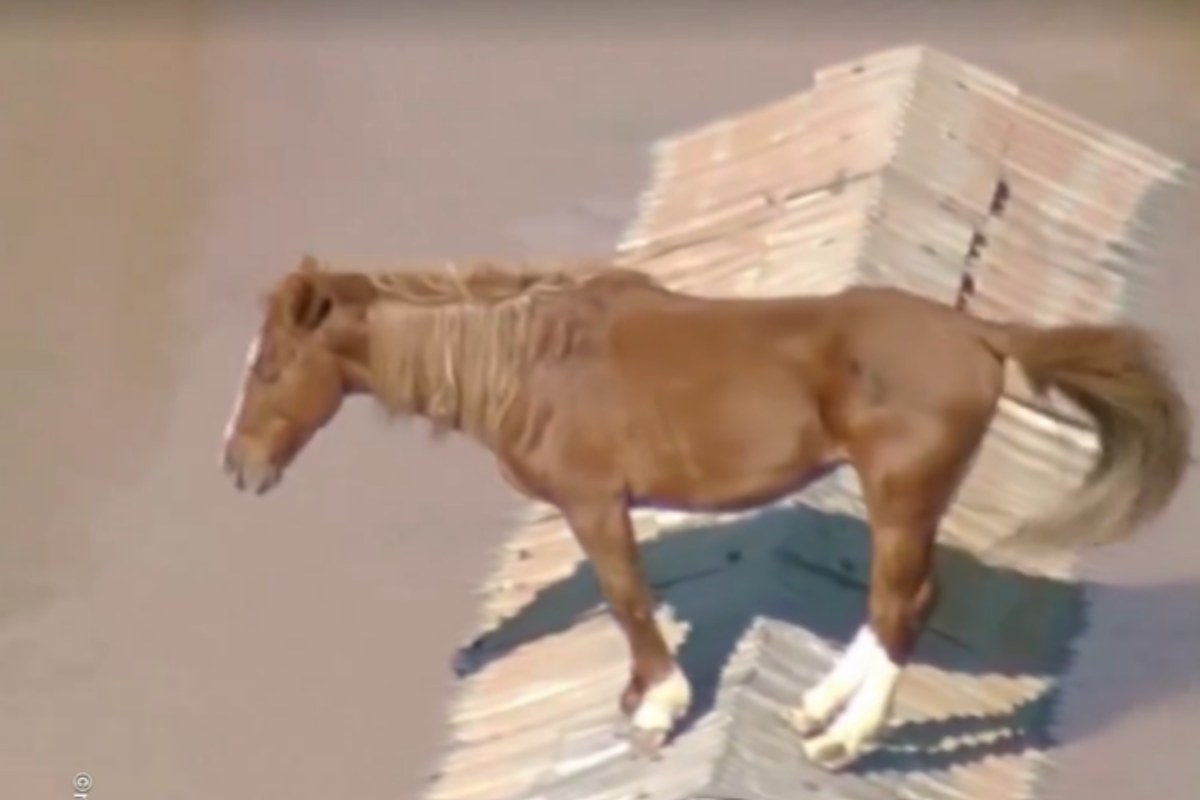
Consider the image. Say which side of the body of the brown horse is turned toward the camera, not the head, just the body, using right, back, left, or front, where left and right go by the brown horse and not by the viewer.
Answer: left
